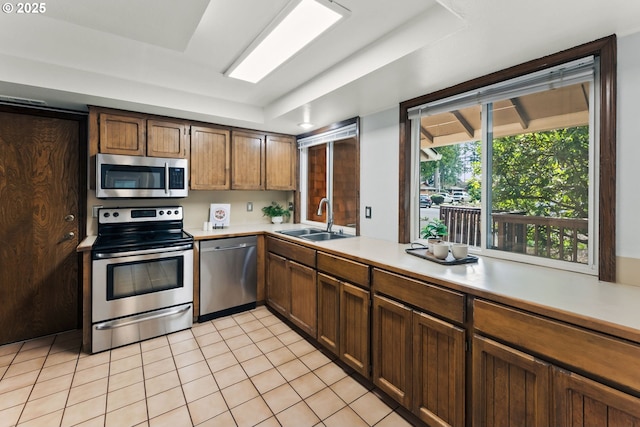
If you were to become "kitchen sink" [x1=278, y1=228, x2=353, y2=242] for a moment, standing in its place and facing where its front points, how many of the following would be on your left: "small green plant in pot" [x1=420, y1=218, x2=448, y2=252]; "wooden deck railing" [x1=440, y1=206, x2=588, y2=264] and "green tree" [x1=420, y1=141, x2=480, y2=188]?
3

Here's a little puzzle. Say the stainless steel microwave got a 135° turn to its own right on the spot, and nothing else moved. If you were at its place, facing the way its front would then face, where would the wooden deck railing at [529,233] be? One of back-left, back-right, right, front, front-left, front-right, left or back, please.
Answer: back

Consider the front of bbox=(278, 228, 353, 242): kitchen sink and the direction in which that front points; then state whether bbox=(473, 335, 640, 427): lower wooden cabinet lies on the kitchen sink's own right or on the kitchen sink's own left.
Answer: on the kitchen sink's own left

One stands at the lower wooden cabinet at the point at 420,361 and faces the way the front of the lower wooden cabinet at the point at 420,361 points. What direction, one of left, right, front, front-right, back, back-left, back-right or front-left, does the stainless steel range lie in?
front-right

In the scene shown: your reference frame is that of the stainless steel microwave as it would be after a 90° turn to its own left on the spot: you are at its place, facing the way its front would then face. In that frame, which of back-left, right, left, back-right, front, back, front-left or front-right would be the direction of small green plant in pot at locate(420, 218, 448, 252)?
front-right

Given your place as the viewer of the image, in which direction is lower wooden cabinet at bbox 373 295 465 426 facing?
facing the viewer and to the left of the viewer

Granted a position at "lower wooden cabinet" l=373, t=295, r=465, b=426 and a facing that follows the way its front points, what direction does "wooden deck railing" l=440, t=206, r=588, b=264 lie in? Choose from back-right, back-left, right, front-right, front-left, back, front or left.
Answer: back

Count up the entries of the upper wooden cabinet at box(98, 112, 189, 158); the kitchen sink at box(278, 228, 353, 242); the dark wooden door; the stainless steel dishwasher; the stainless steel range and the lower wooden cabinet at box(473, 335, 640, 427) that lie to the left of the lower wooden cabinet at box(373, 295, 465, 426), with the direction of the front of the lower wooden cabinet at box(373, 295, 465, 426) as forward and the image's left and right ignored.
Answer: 1

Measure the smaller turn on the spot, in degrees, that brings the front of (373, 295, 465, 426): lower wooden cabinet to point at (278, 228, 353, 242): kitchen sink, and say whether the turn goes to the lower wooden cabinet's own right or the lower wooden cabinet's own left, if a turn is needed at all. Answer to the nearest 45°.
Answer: approximately 90° to the lower wooden cabinet's own right

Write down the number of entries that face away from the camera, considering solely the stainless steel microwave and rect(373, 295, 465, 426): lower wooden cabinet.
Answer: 0

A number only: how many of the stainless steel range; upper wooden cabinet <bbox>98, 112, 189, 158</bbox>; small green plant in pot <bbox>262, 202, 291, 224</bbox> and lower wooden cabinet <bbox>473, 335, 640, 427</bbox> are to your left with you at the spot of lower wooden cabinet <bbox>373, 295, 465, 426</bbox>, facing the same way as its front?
1

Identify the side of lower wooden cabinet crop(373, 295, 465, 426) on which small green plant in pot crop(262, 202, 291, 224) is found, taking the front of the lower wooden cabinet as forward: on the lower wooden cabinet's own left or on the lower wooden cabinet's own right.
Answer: on the lower wooden cabinet's own right

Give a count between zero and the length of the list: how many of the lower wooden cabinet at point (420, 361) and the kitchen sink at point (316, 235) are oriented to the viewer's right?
0

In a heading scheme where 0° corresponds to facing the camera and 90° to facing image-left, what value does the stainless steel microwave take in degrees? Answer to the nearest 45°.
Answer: approximately 0°
